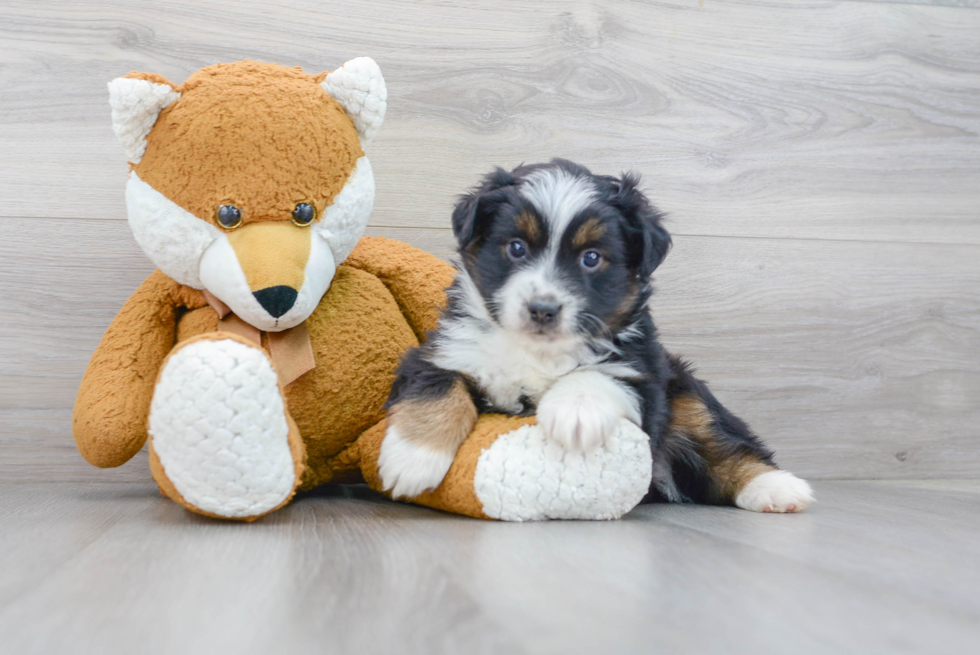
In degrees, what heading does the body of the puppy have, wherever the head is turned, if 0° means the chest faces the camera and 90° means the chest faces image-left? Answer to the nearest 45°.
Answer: approximately 45°

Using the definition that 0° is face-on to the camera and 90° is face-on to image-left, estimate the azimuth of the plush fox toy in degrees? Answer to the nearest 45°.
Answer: approximately 0°
